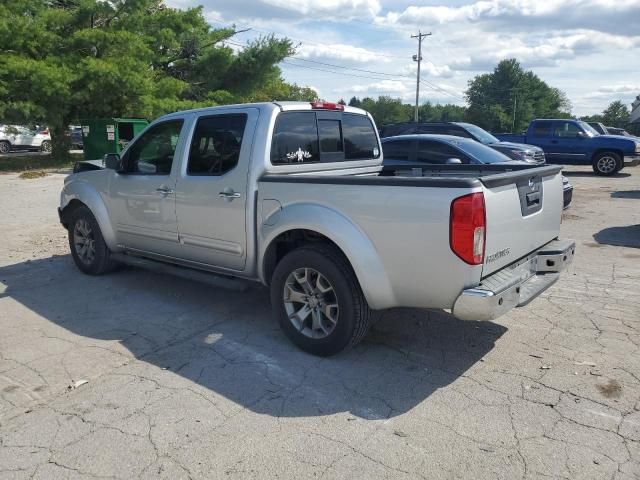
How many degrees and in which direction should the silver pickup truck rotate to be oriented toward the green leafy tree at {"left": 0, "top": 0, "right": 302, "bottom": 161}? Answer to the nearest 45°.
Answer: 0° — it already faces it

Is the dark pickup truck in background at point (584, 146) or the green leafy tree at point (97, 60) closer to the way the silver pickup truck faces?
the green leafy tree

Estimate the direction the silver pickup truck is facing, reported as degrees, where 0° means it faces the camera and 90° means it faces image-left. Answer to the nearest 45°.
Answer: approximately 135°

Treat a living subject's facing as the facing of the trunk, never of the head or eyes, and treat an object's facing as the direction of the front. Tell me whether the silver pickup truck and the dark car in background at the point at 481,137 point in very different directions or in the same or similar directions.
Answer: very different directions

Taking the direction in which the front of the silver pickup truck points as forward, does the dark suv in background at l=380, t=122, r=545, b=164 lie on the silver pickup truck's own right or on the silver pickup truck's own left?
on the silver pickup truck's own right

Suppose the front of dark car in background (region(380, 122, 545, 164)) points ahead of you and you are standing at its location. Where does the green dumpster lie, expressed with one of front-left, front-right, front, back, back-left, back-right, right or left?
back-right

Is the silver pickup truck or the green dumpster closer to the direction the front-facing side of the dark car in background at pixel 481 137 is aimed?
the silver pickup truck

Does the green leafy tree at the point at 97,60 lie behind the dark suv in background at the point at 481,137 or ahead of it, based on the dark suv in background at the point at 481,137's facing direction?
behind

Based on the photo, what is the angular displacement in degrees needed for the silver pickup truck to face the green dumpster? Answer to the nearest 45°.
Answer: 0° — it already faces it
